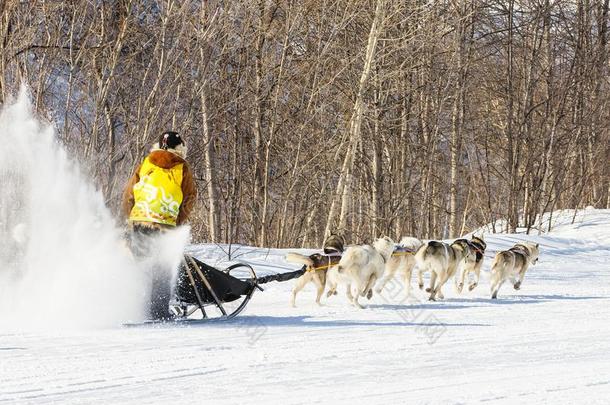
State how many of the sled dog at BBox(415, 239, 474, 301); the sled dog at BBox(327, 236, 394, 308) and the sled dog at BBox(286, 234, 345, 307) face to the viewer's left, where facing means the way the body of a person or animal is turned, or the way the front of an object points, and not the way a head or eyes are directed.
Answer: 0

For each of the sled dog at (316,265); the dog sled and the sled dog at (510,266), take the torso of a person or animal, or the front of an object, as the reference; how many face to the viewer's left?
0

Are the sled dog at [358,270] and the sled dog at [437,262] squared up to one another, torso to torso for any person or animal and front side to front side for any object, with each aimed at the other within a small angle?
no

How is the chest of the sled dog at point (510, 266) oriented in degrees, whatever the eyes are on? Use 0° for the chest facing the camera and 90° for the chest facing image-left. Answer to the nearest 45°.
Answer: approximately 225°

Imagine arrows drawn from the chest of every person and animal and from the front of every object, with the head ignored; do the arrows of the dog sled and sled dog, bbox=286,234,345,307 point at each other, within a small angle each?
no

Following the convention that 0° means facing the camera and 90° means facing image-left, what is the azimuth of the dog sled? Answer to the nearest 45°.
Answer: approximately 270°

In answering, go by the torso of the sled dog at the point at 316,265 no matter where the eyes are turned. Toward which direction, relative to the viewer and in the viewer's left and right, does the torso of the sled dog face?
facing away from the viewer and to the right of the viewer

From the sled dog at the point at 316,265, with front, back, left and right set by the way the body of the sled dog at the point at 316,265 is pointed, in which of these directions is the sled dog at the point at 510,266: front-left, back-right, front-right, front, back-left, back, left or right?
front

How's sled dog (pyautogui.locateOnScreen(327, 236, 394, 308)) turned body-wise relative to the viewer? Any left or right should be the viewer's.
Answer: facing away from the viewer and to the right of the viewer

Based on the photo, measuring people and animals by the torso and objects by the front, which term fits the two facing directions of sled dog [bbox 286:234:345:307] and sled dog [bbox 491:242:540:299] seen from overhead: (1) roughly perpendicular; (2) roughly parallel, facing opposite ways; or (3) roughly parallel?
roughly parallel

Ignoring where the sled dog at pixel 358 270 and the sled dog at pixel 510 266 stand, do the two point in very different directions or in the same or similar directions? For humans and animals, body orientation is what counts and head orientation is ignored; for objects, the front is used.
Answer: same or similar directions

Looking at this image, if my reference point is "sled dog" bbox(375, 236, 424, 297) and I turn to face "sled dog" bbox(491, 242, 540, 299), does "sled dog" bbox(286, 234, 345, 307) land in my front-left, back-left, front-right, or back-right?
back-right

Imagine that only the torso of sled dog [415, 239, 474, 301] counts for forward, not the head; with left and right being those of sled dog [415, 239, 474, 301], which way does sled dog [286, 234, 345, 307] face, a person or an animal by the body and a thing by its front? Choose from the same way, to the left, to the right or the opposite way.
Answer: the same way

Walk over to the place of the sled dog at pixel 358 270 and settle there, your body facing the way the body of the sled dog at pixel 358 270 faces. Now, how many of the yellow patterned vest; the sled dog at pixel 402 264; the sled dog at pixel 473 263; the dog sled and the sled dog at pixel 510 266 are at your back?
2

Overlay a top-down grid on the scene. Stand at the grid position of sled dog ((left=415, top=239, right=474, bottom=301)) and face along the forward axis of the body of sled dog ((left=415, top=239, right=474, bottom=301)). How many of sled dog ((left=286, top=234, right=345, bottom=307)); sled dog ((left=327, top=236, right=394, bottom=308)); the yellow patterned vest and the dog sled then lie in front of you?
0

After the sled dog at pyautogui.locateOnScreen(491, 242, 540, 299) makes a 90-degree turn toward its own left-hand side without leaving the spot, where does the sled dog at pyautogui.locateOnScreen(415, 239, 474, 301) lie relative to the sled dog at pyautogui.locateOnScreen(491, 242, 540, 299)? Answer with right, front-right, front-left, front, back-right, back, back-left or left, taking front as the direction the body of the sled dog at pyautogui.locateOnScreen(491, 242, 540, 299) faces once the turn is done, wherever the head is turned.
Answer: left

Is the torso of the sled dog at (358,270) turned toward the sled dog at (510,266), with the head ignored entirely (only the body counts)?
yes

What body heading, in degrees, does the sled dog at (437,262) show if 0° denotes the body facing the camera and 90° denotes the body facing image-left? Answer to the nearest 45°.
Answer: approximately 225°

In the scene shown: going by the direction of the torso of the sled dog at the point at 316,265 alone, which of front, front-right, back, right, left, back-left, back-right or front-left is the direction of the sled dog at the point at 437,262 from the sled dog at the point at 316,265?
front
